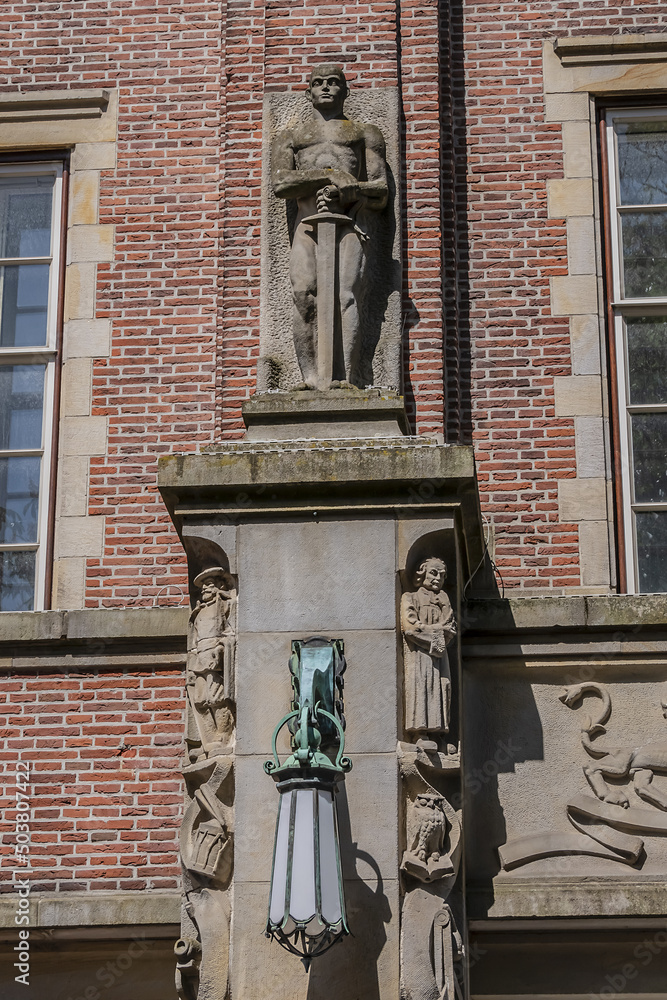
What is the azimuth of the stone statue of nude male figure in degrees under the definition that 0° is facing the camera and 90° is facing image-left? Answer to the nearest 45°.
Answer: approximately 0°
